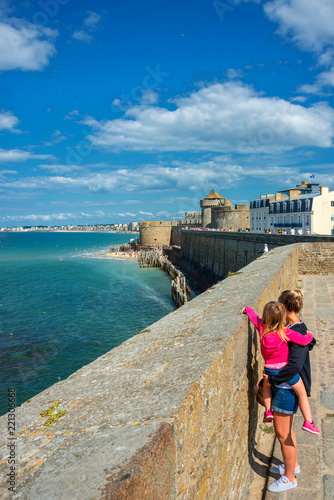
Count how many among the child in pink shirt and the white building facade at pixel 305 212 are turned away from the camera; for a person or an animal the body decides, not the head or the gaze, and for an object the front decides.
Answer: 1

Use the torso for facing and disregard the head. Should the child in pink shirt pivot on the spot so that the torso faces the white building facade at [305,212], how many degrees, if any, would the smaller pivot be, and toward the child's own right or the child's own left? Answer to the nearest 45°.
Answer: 0° — they already face it

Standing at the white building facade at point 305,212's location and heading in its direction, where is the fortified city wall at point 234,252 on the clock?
The fortified city wall is roughly at 11 o'clock from the white building facade.

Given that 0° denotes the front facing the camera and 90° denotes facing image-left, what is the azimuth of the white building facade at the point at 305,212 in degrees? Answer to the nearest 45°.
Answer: approximately 45°

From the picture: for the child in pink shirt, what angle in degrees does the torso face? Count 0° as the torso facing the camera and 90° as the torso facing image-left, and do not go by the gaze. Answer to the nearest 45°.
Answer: approximately 180°

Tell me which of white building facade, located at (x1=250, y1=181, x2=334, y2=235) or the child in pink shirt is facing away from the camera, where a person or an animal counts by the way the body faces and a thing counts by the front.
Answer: the child in pink shirt

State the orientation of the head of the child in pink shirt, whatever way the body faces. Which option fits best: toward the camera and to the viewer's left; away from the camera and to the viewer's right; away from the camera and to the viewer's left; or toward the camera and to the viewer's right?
away from the camera and to the viewer's left

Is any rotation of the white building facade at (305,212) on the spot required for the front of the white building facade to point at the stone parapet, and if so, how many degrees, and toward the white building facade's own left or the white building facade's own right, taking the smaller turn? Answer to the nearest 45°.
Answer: approximately 45° to the white building facade's own left
